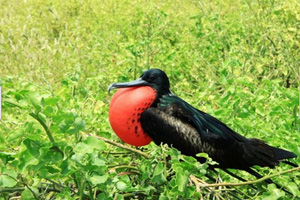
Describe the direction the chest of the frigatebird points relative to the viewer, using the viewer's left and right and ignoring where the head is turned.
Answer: facing to the left of the viewer

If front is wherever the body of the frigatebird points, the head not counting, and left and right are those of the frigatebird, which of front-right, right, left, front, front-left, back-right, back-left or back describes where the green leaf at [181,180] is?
left
